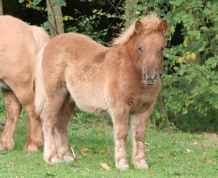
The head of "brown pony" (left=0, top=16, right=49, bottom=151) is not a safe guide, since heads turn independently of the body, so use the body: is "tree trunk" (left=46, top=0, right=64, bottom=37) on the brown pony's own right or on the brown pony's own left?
on the brown pony's own right

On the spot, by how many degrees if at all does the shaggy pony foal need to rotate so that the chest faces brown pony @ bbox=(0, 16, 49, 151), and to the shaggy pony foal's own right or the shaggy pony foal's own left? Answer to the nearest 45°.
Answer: approximately 180°

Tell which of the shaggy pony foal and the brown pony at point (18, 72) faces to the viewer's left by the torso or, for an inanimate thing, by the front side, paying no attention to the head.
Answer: the brown pony

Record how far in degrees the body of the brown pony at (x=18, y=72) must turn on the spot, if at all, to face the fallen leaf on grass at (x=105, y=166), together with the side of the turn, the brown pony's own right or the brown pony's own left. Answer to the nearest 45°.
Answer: approximately 135° to the brown pony's own left

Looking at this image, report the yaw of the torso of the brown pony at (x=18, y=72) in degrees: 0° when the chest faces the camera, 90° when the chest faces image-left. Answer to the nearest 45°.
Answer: approximately 90°

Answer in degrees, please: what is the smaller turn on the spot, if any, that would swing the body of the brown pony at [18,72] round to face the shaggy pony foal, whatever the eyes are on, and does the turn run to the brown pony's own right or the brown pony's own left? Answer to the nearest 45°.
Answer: approximately 135° to the brown pony's own left

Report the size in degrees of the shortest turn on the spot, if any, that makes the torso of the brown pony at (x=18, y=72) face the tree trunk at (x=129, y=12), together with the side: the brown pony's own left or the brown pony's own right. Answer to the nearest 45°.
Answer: approximately 135° to the brown pony's own right

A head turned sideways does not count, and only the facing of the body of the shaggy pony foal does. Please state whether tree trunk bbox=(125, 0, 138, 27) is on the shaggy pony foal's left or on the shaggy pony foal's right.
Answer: on the shaggy pony foal's left

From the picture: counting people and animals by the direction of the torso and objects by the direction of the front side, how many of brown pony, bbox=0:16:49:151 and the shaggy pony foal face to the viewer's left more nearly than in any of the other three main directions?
1
